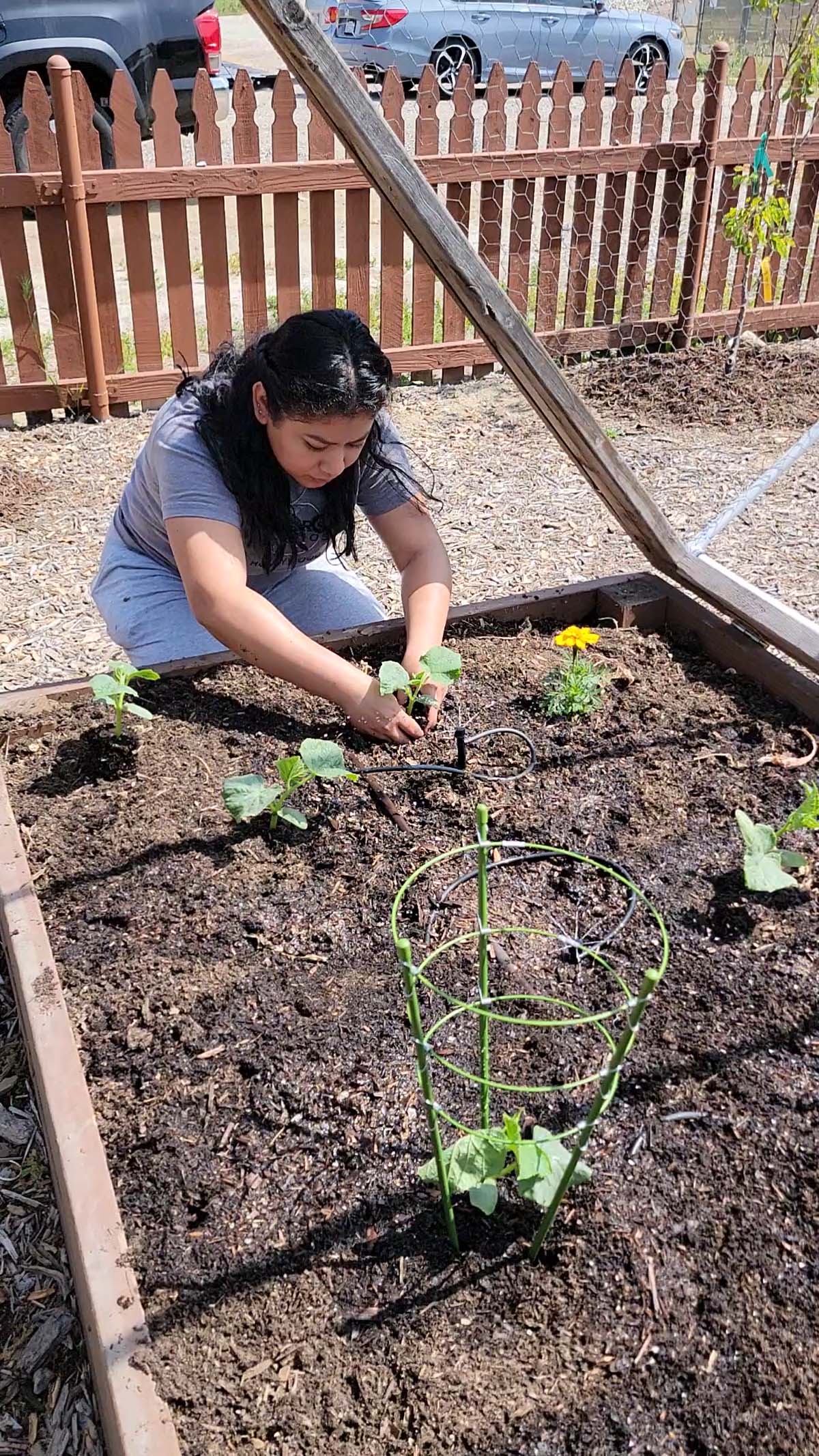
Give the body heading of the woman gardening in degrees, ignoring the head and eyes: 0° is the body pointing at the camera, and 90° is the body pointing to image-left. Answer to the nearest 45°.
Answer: approximately 315°

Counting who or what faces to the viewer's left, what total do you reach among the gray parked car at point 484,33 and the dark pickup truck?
1

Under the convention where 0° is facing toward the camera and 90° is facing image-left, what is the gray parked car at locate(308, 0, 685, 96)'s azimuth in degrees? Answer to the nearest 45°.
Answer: approximately 225°

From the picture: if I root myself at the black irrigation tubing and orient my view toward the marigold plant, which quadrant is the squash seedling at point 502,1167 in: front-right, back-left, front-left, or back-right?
back-right

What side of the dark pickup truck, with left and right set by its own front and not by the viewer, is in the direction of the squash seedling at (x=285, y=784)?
left

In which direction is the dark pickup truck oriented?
to the viewer's left

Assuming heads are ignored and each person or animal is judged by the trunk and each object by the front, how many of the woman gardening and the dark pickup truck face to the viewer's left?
1
